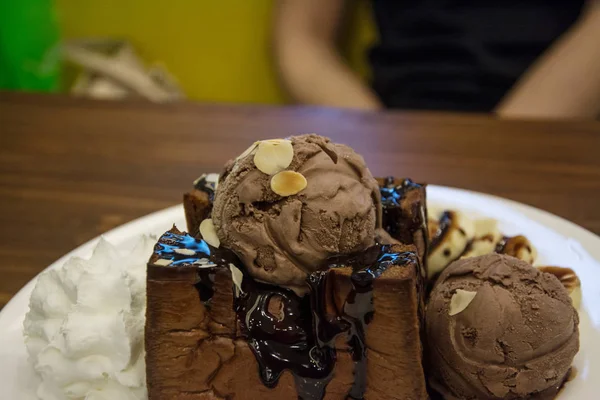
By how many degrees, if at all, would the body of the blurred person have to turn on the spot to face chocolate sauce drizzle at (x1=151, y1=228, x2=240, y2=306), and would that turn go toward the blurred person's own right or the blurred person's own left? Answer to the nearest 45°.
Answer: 0° — they already face it

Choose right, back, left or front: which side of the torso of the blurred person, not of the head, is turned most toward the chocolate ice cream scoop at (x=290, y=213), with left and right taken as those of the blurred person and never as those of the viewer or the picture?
front

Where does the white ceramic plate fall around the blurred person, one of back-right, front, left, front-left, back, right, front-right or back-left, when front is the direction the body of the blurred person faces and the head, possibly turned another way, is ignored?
front

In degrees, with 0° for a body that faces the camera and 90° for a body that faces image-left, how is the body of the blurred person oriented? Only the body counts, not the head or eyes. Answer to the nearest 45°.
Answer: approximately 0°

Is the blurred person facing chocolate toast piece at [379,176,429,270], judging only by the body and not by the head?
yes

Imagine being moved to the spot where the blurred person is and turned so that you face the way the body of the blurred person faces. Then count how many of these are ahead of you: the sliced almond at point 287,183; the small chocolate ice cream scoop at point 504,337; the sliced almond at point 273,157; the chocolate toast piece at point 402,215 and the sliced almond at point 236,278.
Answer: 5

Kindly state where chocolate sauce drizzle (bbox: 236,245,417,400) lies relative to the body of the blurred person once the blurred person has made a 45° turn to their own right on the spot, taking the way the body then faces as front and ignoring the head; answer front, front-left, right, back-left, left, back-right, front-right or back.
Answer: front-left

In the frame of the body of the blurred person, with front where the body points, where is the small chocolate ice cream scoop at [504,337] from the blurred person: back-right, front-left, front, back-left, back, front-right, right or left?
front

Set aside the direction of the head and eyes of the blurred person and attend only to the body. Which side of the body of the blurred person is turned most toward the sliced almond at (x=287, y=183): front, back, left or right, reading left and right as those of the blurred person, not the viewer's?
front

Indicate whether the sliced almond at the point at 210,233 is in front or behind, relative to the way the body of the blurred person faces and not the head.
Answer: in front

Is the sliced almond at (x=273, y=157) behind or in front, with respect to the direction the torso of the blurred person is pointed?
in front
